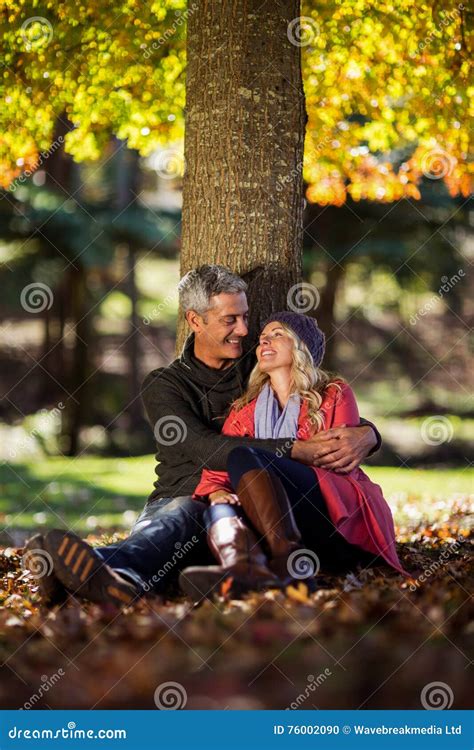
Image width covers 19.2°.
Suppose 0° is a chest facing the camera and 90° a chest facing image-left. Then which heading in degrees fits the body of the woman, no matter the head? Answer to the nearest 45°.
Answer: approximately 45°

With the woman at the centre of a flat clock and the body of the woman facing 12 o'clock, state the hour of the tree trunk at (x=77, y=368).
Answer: The tree trunk is roughly at 4 o'clock from the woman.

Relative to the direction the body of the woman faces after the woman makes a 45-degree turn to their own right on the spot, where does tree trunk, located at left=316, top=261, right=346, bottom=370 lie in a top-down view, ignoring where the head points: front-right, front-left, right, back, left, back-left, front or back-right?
right
